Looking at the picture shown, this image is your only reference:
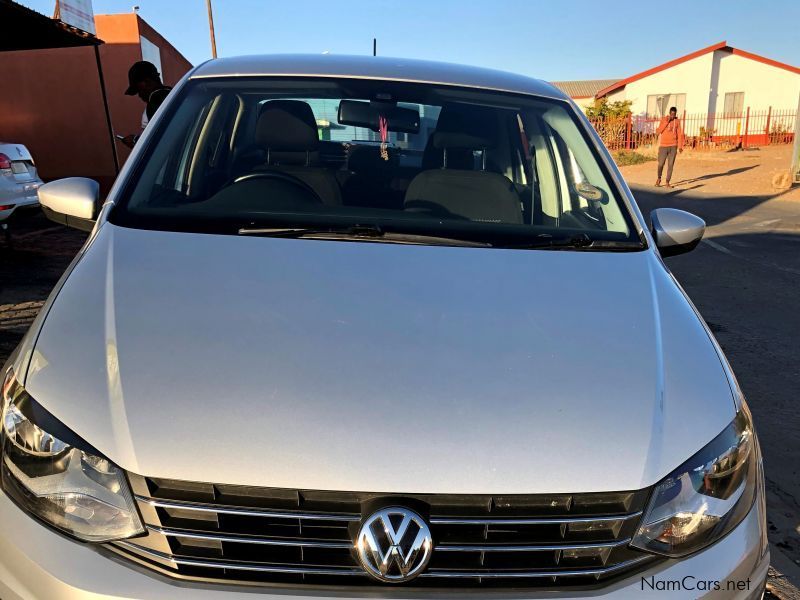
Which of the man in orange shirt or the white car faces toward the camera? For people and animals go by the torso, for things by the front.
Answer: the man in orange shirt

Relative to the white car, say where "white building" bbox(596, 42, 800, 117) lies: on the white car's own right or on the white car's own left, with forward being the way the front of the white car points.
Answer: on the white car's own right

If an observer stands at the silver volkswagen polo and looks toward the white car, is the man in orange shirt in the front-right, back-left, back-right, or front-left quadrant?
front-right

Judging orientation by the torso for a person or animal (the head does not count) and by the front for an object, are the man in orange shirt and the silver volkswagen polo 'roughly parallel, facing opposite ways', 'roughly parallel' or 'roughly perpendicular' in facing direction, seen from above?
roughly parallel

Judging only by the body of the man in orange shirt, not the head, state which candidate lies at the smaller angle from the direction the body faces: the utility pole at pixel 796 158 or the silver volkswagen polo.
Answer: the silver volkswagen polo

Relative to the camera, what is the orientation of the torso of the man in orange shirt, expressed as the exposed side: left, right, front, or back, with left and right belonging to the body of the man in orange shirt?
front

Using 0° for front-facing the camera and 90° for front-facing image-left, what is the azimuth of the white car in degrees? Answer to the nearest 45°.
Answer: approximately 135°

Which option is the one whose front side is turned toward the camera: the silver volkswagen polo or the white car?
the silver volkswagen polo

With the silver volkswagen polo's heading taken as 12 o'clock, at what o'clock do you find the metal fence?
The metal fence is roughly at 7 o'clock from the silver volkswagen polo.

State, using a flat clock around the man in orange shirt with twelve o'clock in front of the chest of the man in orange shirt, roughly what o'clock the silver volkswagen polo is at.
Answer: The silver volkswagen polo is roughly at 12 o'clock from the man in orange shirt.

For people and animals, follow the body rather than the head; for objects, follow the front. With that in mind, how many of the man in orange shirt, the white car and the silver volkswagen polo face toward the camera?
2

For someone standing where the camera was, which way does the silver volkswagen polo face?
facing the viewer

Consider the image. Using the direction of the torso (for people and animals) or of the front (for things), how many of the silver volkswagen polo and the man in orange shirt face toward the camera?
2

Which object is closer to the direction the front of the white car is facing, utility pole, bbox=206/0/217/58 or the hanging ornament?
the utility pole

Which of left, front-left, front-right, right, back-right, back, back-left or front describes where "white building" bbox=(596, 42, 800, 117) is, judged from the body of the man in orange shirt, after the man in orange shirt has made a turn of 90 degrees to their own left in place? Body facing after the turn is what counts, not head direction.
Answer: left

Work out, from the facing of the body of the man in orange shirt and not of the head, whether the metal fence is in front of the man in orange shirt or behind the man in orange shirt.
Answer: behind
